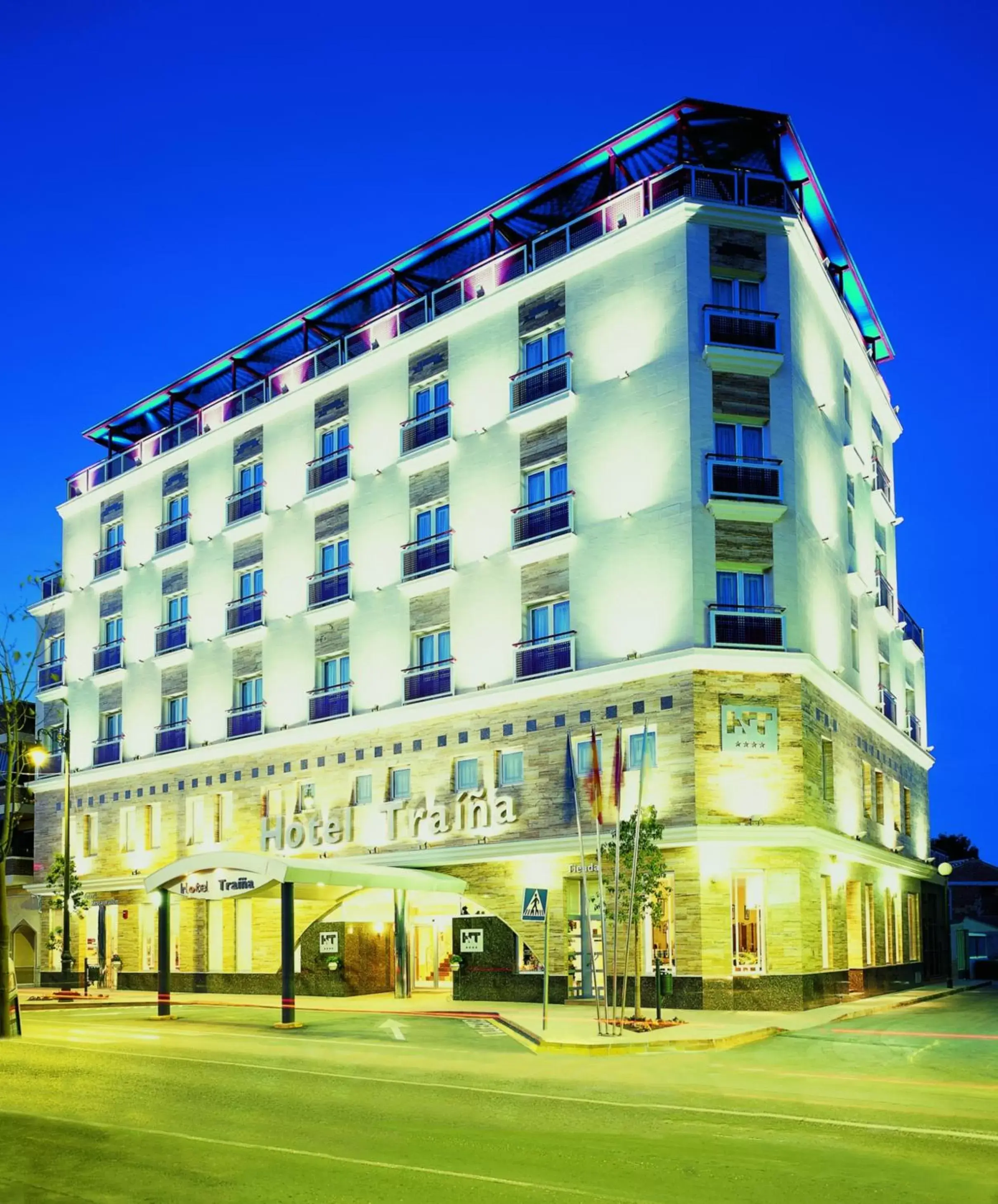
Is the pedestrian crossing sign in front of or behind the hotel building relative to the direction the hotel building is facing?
in front

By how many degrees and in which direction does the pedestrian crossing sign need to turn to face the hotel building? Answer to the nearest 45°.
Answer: approximately 180°

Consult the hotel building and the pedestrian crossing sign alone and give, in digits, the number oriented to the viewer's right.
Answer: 0

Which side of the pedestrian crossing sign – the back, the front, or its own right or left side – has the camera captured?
front

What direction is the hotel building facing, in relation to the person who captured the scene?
facing the viewer and to the left of the viewer

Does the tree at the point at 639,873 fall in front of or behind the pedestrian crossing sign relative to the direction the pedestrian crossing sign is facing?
behind
